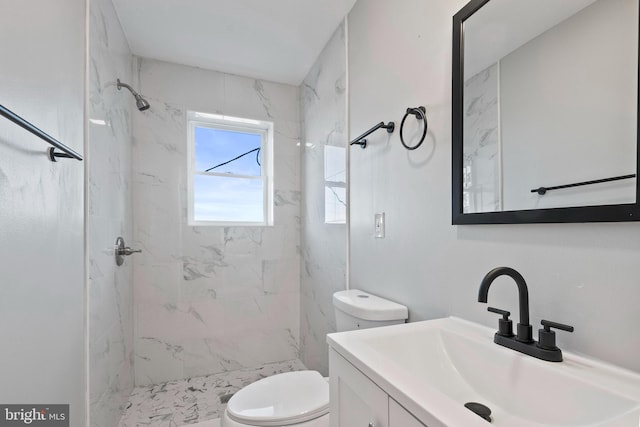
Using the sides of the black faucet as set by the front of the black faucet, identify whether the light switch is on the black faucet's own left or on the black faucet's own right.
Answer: on the black faucet's own right

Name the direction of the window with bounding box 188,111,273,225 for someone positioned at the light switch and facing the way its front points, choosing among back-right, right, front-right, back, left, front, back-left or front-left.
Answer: right

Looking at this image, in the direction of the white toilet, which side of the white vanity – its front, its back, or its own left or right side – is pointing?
right

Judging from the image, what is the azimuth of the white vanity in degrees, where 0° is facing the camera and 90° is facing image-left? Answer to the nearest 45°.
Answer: approximately 45°

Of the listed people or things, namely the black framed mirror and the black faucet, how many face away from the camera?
0

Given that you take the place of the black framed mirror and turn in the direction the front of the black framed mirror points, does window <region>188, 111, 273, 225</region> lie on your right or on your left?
on your right

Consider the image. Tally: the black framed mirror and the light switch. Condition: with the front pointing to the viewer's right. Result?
0
